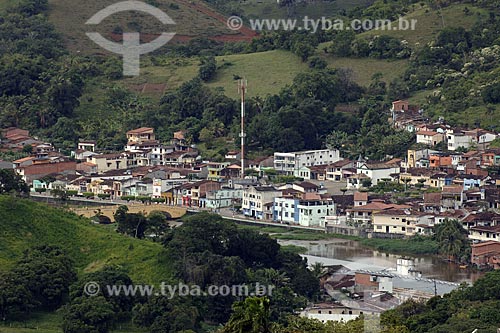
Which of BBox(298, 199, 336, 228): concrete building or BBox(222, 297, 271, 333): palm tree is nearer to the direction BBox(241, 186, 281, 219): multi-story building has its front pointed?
the palm tree

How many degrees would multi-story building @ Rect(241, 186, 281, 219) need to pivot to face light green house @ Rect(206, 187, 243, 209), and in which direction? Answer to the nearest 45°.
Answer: approximately 90° to its right

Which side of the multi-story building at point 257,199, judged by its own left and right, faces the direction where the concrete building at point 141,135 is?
right

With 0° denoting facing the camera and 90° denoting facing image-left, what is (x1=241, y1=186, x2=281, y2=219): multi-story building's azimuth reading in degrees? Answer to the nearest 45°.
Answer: approximately 45°

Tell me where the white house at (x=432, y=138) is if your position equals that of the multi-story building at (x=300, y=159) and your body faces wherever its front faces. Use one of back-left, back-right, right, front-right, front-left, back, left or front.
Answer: back-left

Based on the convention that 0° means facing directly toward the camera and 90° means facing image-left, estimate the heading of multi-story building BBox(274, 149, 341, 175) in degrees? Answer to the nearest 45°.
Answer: approximately 45°
